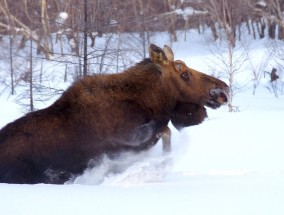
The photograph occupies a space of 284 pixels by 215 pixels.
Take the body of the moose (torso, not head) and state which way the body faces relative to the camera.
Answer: to the viewer's right
